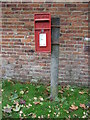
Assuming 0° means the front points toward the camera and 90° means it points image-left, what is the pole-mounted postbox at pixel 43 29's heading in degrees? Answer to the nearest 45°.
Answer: approximately 0°
